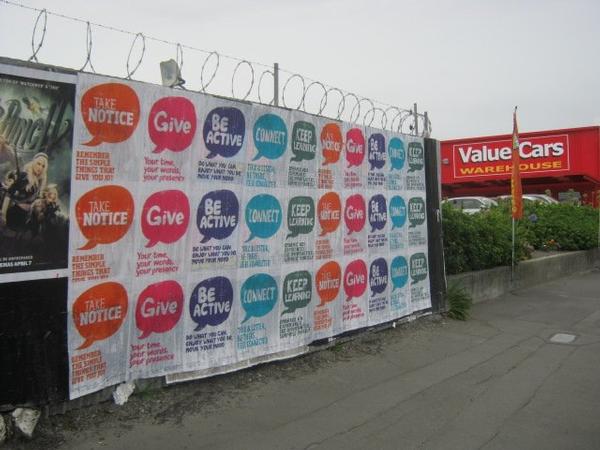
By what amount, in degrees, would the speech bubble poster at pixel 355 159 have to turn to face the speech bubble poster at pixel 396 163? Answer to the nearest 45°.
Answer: approximately 90° to its left

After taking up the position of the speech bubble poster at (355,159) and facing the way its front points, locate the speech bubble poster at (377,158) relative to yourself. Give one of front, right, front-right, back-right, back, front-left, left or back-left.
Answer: left

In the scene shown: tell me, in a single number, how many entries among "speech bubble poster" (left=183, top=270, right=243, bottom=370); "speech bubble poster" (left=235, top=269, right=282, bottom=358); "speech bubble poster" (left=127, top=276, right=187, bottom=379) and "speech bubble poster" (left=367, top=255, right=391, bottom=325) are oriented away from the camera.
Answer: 0

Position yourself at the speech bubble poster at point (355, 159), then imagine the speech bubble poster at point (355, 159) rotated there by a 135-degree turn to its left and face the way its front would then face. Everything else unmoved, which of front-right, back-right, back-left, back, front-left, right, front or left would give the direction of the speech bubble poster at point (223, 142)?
back-left

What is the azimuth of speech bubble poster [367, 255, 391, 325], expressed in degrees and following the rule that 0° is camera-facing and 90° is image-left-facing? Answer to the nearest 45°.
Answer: approximately 315°

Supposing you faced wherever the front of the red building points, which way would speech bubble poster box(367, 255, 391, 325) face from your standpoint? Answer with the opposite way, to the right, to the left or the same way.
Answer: to the left

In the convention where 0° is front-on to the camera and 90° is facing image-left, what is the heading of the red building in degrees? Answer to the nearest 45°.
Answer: approximately 45°

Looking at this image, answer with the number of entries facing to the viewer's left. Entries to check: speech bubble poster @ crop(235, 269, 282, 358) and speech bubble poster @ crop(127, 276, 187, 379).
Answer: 0

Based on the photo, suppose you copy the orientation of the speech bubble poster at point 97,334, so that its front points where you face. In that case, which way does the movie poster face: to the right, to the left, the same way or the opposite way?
the same way

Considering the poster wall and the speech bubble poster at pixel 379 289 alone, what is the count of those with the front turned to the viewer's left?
0

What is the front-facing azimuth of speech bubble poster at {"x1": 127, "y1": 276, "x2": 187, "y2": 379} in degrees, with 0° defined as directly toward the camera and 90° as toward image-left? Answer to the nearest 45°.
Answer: approximately 315°

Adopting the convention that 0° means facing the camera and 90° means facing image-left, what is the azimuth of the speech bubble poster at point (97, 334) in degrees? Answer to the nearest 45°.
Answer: approximately 315°

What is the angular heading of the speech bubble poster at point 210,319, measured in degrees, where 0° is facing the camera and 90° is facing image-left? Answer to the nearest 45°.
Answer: approximately 315°

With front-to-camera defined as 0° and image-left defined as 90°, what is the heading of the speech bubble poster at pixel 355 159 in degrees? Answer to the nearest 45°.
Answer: approximately 315°

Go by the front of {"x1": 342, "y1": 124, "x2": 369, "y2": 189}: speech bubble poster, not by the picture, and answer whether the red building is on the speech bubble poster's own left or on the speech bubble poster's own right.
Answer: on the speech bubble poster's own left

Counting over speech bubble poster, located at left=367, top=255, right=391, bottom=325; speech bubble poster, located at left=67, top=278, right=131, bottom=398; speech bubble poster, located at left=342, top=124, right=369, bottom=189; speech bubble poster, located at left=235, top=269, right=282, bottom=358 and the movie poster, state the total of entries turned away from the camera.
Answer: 0

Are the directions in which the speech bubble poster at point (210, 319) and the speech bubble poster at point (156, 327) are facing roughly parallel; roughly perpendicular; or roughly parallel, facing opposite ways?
roughly parallel

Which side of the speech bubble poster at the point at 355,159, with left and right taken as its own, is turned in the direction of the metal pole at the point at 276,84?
right
